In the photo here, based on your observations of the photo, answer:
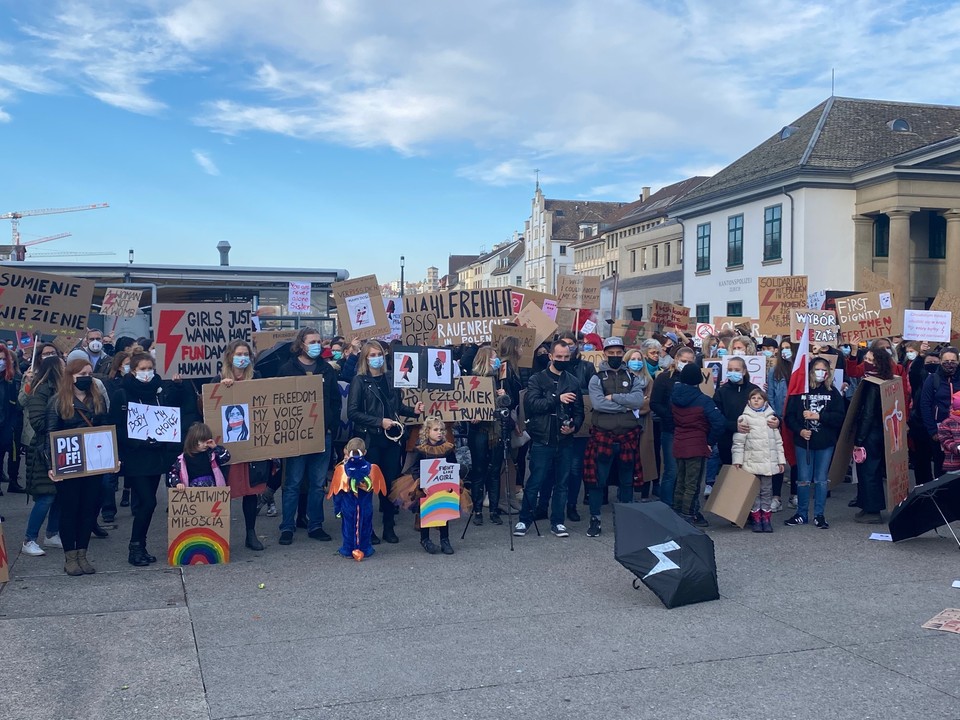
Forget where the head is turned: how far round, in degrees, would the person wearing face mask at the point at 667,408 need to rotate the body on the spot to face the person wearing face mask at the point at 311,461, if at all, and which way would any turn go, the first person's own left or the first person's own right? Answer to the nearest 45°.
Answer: approximately 90° to the first person's own right

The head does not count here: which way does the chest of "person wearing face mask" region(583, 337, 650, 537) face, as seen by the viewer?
toward the camera

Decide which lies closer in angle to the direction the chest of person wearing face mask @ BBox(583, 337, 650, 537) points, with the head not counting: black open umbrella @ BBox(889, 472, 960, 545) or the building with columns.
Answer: the black open umbrella

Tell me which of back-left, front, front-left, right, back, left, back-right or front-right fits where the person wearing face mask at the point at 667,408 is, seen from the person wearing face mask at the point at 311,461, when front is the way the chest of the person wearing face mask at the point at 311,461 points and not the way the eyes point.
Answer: left

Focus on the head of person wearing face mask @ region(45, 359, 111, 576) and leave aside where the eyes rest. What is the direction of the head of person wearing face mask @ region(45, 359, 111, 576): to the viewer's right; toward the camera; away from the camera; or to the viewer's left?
toward the camera

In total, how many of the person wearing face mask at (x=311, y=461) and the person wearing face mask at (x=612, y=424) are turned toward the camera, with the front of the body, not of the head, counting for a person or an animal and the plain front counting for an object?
2

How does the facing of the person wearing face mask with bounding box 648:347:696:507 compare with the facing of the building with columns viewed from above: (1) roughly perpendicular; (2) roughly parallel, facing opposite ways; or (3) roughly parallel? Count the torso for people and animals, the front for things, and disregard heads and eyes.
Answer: roughly parallel

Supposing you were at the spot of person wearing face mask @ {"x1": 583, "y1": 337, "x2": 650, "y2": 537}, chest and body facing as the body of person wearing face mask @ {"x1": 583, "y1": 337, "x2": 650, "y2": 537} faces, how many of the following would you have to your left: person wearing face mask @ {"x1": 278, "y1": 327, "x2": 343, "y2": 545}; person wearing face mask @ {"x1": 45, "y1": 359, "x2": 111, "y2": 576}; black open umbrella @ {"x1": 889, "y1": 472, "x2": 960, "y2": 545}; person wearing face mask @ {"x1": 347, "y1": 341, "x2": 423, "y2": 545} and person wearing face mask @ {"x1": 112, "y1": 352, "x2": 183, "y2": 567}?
1

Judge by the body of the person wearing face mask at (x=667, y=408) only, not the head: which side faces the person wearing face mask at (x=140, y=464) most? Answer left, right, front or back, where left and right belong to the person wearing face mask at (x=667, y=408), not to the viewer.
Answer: right

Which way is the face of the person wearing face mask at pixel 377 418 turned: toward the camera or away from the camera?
toward the camera

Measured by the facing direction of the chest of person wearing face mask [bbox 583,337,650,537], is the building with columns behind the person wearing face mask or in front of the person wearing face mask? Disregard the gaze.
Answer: behind

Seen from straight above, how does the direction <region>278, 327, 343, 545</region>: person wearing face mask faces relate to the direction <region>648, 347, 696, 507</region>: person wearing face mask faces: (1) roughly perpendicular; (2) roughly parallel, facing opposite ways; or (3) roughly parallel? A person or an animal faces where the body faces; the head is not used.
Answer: roughly parallel
